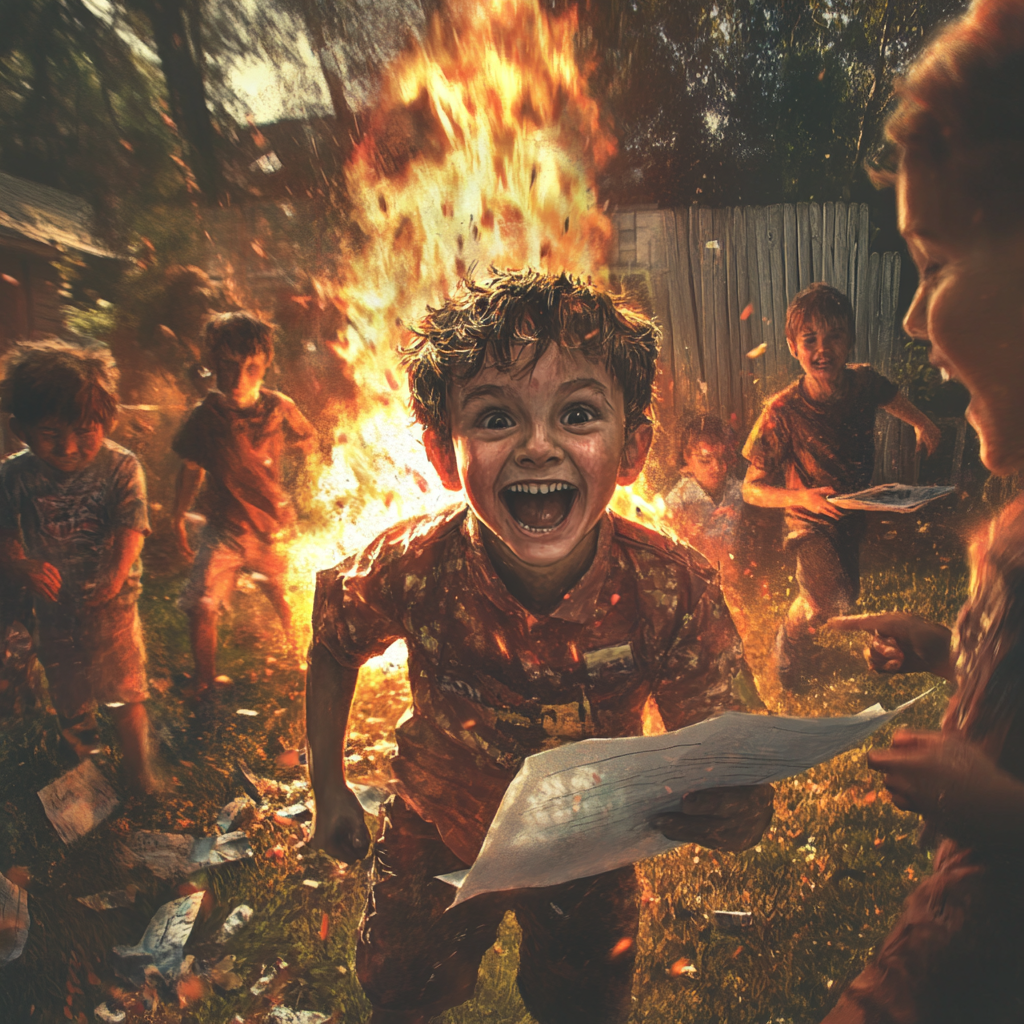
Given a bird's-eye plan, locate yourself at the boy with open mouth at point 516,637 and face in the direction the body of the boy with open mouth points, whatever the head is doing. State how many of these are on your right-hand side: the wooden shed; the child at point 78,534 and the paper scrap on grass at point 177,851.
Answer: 3

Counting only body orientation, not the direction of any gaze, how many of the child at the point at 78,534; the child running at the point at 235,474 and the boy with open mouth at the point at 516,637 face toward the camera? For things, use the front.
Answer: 3

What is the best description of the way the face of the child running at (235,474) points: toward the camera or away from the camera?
toward the camera

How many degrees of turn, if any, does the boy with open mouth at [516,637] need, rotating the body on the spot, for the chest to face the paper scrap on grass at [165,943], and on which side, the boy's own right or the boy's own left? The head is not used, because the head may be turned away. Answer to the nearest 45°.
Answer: approximately 90° to the boy's own right

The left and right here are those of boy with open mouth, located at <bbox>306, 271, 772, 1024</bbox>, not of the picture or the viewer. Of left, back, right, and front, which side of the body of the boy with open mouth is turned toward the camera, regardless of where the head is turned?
front

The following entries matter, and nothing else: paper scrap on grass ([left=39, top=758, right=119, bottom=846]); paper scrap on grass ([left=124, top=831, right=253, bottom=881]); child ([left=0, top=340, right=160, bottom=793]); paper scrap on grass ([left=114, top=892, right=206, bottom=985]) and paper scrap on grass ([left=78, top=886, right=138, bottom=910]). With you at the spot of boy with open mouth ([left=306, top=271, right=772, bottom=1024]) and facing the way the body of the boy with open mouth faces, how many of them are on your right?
5

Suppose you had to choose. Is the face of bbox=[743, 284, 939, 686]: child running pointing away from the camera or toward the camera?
toward the camera

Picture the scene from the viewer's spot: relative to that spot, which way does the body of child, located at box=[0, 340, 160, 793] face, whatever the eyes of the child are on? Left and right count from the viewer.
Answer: facing the viewer

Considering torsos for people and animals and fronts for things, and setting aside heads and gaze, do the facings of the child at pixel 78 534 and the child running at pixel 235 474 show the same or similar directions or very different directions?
same or similar directions

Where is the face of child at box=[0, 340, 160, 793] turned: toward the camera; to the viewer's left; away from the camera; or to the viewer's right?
toward the camera

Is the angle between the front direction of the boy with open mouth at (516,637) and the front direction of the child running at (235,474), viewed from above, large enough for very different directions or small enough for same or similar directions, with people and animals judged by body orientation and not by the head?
same or similar directions

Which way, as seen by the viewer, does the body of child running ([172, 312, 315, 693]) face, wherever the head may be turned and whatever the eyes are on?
toward the camera
